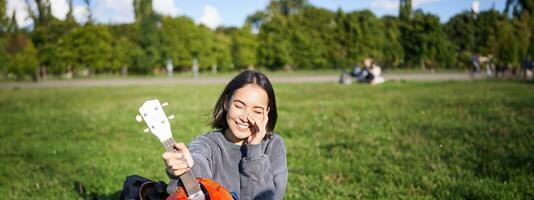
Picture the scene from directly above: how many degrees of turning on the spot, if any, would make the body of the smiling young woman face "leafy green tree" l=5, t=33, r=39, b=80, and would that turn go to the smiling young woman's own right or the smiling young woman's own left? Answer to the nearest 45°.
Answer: approximately 135° to the smiling young woman's own right

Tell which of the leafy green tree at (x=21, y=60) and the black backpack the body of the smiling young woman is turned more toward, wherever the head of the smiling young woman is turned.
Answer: the black backpack

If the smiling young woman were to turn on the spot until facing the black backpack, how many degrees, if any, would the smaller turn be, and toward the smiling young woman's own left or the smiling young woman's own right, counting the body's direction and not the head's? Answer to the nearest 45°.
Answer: approximately 45° to the smiling young woman's own right

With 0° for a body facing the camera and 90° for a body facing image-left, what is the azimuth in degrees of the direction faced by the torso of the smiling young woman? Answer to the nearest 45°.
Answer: approximately 0°
